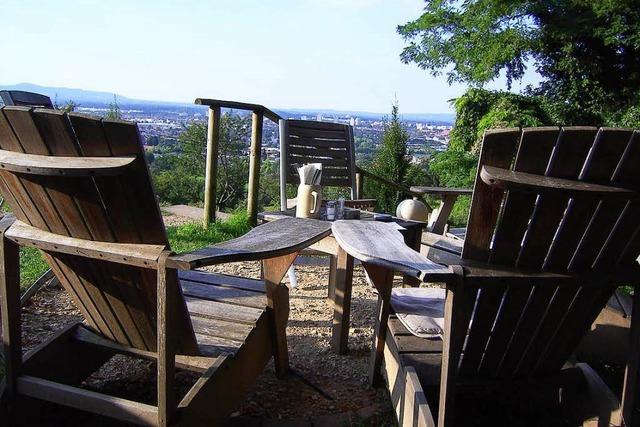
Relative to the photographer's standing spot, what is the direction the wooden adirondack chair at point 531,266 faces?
facing away from the viewer and to the left of the viewer

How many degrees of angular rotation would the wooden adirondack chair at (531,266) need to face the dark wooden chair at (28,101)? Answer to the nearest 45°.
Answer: approximately 45° to its left

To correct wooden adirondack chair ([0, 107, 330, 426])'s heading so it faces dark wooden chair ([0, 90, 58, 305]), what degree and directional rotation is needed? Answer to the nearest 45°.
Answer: approximately 45° to its left

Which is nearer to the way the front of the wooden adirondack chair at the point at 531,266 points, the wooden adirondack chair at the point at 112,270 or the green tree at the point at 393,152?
the green tree

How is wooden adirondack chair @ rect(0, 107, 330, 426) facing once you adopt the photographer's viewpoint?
facing away from the viewer and to the right of the viewer
